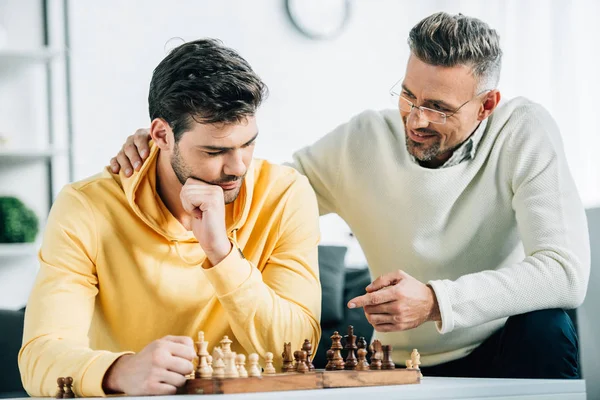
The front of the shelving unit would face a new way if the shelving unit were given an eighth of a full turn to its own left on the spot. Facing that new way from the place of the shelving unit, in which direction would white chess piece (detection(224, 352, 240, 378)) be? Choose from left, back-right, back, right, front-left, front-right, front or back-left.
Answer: front-right

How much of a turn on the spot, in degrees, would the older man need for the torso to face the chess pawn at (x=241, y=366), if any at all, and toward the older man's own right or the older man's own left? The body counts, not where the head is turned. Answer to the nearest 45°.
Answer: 0° — they already face it

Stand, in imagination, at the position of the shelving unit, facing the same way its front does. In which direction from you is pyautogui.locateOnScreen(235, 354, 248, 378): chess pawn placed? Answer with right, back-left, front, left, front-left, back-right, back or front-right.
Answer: front

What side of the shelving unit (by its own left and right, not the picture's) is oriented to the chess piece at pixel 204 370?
front

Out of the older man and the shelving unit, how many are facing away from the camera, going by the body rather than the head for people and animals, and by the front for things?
0

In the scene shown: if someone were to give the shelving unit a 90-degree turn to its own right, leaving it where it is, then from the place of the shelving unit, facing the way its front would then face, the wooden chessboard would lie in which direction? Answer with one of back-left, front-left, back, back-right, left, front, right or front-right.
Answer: left

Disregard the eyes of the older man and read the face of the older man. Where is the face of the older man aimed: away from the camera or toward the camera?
toward the camera

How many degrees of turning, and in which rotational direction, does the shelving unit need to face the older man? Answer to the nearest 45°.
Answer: approximately 45° to its left

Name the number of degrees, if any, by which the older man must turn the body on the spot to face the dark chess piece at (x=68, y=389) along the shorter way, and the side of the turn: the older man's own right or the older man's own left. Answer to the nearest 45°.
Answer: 0° — they already face it

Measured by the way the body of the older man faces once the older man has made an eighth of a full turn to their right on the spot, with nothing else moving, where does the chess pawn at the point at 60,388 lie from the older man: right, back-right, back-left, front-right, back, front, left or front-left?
front-left

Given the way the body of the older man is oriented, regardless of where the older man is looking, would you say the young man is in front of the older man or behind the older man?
in front

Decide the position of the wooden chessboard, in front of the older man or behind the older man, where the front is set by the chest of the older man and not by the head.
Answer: in front

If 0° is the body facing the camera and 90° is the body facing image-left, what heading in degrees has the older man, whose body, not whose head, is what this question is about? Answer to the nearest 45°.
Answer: approximately 45°

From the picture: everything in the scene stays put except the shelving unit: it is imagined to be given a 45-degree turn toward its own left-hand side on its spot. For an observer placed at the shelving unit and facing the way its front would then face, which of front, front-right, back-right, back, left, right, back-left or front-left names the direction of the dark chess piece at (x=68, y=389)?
front-right

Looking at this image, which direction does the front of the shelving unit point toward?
toward the camera
